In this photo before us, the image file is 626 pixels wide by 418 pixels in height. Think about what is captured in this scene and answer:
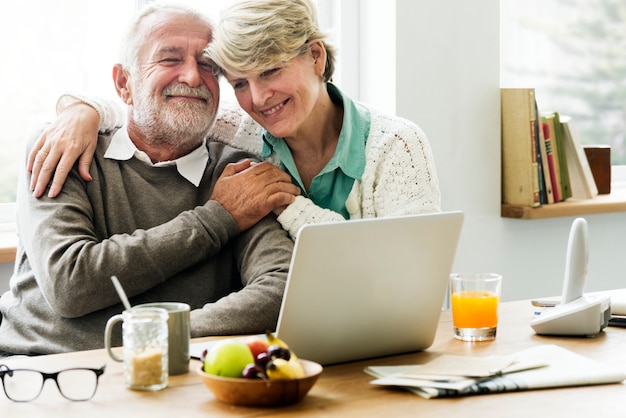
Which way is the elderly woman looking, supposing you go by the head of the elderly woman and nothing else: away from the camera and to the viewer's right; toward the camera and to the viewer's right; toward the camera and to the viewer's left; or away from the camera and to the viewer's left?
toward the camera and to the viewer's left

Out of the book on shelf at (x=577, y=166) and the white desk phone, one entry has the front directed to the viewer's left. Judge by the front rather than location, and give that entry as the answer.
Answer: the white desk phone

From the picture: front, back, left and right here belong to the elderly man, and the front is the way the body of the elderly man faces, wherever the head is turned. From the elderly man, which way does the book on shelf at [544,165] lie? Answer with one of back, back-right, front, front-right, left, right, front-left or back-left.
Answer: left

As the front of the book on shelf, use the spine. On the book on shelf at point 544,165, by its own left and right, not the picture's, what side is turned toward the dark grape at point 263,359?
front

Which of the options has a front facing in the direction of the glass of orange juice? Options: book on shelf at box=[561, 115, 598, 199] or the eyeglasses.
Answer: the book on shelf

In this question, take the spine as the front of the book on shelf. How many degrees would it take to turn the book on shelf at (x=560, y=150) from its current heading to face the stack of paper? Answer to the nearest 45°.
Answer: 0° — it already faces it
